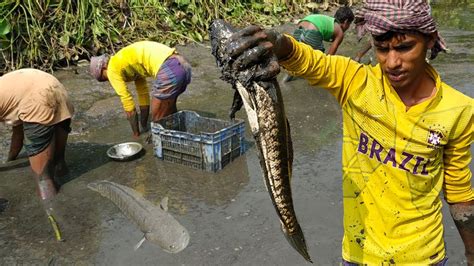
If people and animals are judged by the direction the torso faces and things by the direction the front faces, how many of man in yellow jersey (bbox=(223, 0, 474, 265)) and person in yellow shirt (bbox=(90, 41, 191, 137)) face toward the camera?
1

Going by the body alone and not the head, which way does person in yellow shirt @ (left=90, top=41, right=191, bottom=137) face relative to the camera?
to the viewer's left

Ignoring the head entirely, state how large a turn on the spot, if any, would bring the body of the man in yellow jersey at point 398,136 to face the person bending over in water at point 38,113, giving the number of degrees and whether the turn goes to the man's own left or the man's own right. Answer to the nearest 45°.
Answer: approximately 135° to the man's own right

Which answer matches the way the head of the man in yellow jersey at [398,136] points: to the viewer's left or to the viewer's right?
to the viewer's left

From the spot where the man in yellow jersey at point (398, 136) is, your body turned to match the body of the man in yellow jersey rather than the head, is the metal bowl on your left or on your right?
on your right

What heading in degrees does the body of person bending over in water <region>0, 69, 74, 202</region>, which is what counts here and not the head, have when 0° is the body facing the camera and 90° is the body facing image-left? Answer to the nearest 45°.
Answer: approximately 90°

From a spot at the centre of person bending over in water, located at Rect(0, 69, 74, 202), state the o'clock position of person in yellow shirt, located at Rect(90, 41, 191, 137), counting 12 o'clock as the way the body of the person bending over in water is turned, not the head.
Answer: The person in yellow shirt is roughly at 5 o'clock from the person bending over in water.

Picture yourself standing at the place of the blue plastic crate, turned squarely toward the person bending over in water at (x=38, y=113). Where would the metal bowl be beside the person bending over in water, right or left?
right

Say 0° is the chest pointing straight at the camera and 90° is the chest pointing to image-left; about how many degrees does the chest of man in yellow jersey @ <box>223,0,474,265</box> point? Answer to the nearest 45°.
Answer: approximately 0°
